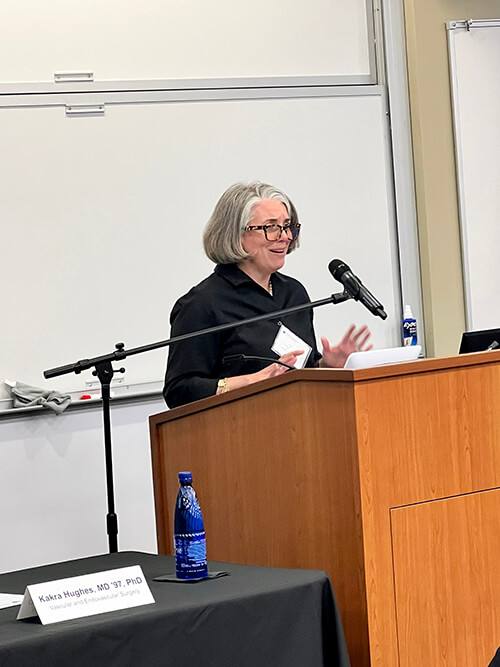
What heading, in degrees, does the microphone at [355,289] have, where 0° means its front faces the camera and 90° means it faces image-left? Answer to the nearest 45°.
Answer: approximately 90°

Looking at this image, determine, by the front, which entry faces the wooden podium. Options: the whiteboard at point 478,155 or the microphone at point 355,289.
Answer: the whiteboard

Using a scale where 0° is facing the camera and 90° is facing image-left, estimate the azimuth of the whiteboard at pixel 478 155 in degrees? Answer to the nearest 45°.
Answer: approximately 0°

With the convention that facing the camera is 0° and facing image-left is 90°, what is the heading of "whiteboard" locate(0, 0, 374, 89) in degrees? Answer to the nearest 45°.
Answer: approximately 0°

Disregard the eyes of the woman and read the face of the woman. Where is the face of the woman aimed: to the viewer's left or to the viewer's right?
to the viewer's right

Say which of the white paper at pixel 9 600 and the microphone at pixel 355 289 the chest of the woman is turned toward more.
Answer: the microphone

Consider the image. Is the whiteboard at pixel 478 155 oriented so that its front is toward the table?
yes
